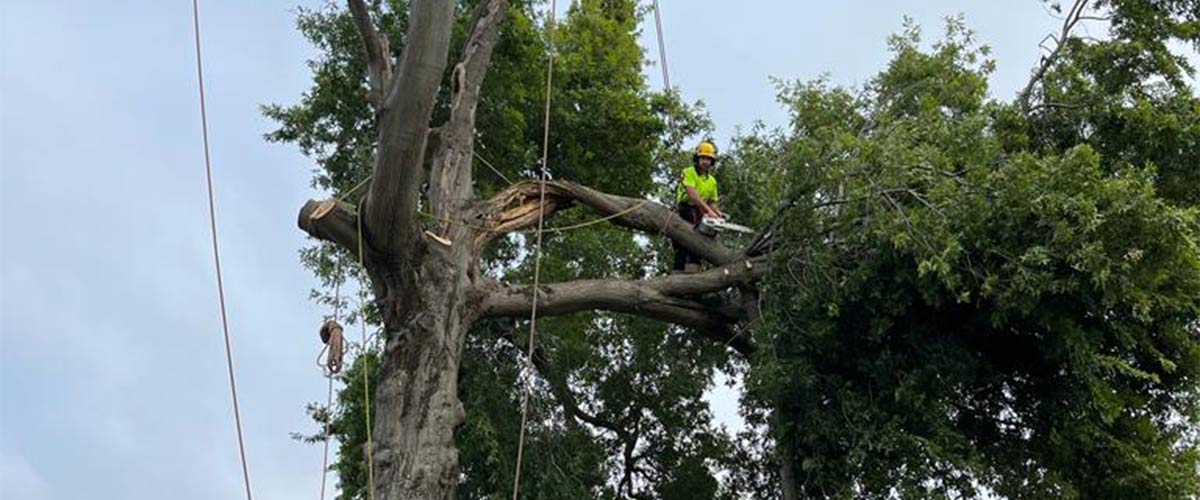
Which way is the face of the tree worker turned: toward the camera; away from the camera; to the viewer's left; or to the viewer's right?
toward the camera

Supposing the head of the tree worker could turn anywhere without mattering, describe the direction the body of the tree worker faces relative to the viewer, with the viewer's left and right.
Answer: facing the viewer and to the right of the viewer
